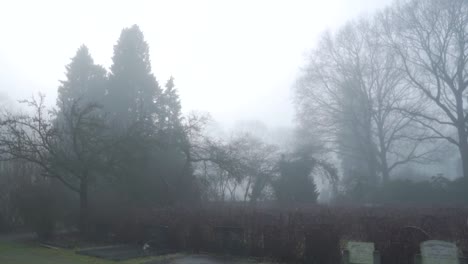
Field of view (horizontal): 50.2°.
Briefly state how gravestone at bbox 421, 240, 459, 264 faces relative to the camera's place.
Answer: facing the viewer

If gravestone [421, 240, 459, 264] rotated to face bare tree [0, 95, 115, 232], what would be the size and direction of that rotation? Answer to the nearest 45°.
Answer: approximately 90° to its right

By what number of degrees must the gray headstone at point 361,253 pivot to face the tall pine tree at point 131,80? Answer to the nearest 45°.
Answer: approximately 135° to its right

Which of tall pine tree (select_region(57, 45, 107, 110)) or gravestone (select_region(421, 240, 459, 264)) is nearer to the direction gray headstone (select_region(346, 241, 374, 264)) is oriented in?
the gravestone

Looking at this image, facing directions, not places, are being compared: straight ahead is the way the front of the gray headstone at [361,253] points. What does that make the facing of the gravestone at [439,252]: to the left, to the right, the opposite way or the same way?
the same way

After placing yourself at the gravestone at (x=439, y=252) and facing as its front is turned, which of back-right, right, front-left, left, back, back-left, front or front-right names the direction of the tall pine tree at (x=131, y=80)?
back-right

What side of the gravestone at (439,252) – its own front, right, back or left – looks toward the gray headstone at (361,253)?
right

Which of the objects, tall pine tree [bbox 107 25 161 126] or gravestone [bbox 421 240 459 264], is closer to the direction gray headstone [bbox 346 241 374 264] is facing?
the gravestone

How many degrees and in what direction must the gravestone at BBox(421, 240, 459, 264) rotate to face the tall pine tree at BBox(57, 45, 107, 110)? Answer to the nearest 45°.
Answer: approximately 135° to its right

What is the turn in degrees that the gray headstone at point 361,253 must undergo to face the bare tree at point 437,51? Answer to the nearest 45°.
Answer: approximately 180°

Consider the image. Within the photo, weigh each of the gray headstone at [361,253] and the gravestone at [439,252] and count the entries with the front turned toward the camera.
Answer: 2

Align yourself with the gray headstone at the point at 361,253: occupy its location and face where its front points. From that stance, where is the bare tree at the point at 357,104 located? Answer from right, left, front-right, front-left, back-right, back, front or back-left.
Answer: back

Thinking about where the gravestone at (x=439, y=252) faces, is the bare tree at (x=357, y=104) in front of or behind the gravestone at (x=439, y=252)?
behind

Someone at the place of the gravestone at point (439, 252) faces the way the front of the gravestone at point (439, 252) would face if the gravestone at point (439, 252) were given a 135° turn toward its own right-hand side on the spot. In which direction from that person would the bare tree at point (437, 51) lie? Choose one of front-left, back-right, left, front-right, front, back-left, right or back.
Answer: front-right
